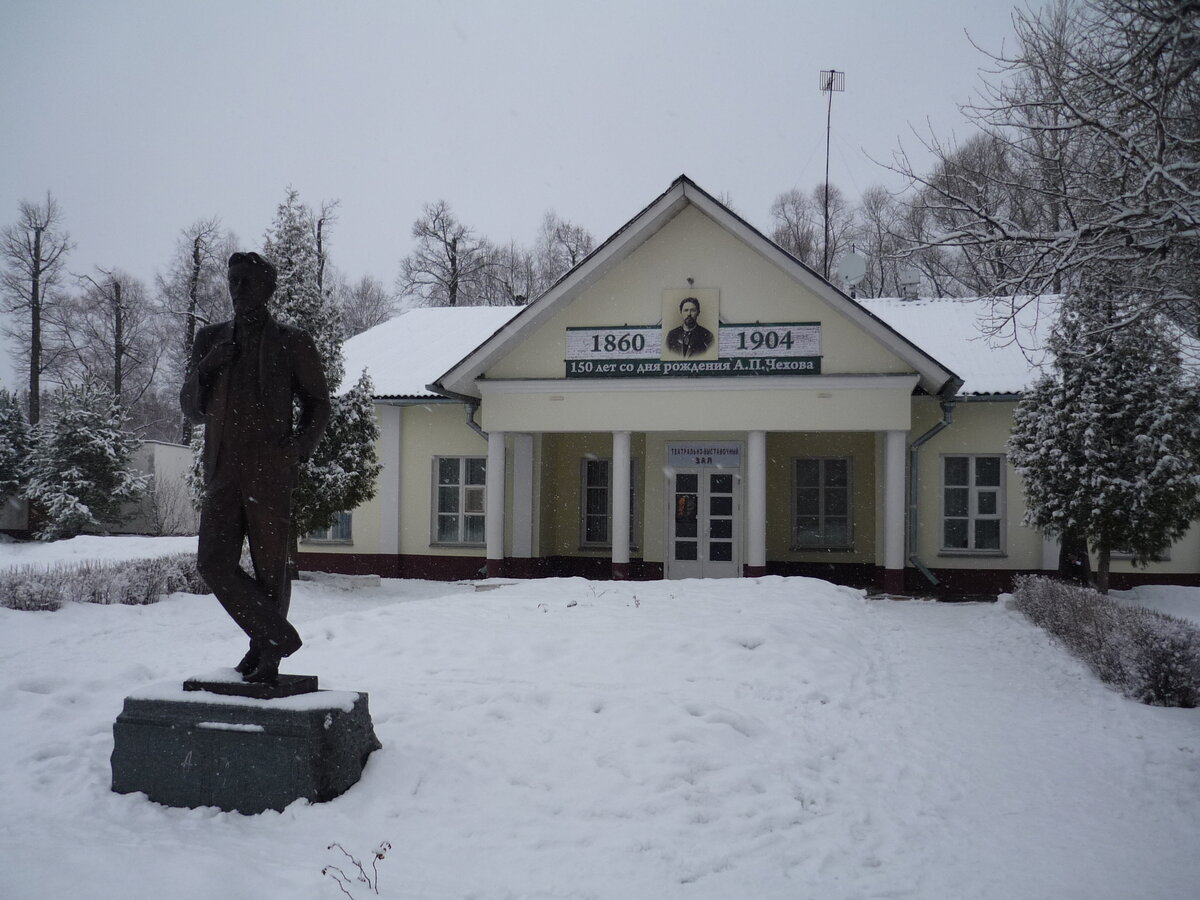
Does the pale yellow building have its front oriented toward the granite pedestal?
yes

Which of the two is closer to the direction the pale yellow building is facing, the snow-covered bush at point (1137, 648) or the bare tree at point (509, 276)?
the snow-covered bush

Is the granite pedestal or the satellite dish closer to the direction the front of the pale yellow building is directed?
the granite pedestal

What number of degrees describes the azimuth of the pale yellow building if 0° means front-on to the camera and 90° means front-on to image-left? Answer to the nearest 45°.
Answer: approximately 0°

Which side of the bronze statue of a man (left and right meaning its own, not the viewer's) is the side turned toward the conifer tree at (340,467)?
back

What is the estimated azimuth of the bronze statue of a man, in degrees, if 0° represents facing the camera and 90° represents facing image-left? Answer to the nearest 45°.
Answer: approximately 0°

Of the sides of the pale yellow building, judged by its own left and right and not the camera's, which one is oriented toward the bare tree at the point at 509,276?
back
